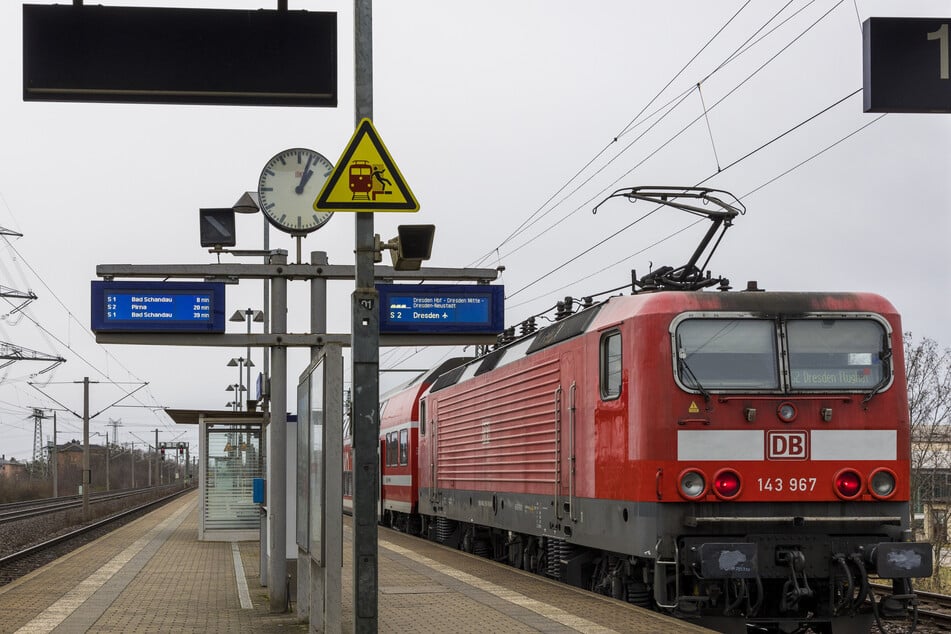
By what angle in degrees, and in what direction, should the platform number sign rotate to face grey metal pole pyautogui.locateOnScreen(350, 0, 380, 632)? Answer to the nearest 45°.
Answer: approximately 45° to its right

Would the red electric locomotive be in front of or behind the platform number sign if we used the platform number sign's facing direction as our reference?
behind

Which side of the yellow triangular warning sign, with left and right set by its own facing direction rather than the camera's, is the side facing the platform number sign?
left

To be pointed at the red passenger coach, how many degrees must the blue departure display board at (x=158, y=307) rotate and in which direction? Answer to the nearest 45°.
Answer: approximately 180°
